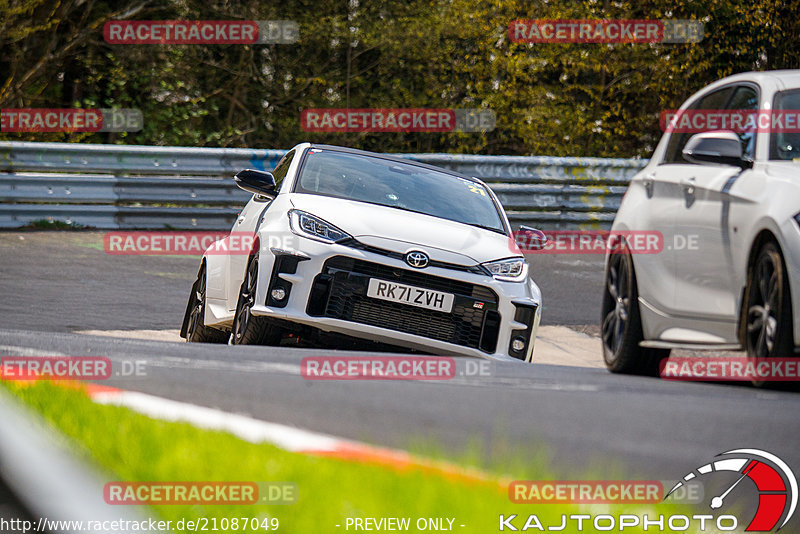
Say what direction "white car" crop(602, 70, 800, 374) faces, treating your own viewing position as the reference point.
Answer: facing the viewer and to the right of the viewer

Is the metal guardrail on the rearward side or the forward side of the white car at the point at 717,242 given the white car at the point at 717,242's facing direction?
on the rearward side

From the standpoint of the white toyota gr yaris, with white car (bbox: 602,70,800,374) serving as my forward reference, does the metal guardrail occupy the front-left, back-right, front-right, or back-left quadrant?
back-left
